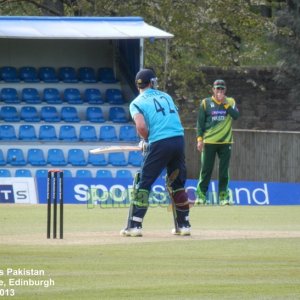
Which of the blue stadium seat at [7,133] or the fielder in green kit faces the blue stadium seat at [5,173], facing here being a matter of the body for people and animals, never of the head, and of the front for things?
the blue stadium seat at [7,133]

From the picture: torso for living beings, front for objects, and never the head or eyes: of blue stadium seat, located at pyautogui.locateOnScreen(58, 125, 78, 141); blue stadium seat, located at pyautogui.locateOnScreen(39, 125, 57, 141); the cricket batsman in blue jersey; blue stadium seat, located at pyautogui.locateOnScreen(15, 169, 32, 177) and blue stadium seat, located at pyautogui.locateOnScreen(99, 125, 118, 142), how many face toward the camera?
4

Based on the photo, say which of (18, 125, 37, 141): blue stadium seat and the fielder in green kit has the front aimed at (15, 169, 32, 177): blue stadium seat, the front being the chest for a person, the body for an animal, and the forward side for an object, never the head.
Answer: (18, 125, 37, 141): blue stadium seat

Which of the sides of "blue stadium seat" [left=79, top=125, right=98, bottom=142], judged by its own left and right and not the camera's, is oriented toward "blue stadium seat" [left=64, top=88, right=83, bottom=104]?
back

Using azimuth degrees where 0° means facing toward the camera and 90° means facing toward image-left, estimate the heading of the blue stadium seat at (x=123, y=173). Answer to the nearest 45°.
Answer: approximately 0°

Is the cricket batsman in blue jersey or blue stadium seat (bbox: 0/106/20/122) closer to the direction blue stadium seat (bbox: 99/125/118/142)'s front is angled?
the cricket batsman in blue jersey
